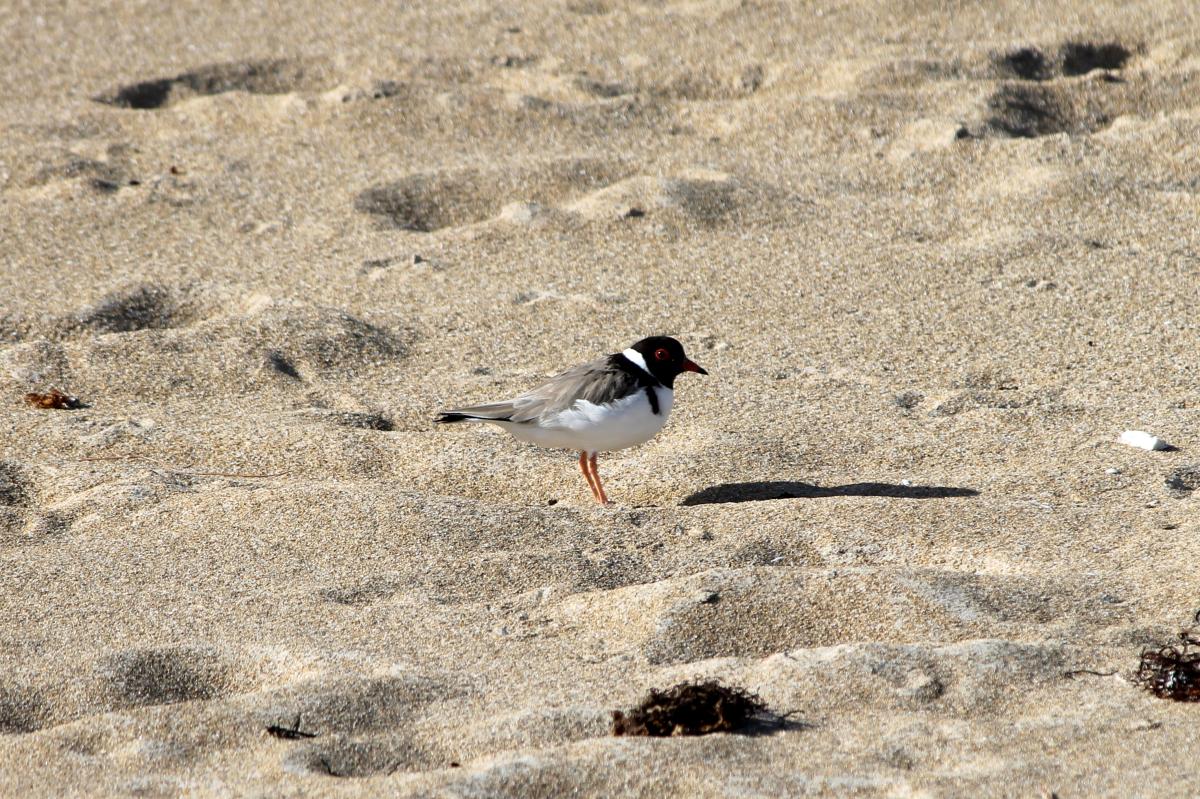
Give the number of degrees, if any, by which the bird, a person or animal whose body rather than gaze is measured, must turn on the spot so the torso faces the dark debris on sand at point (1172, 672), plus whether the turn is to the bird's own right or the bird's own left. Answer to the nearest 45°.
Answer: approximately 45° to the bird's own right

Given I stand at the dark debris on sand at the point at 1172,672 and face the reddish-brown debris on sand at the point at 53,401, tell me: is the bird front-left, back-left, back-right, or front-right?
front-right

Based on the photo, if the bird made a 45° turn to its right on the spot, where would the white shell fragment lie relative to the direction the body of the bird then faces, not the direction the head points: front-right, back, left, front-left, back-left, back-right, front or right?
front-left

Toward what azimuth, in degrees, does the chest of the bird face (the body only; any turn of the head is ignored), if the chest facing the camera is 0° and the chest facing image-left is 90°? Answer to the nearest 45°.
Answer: approximately 270°

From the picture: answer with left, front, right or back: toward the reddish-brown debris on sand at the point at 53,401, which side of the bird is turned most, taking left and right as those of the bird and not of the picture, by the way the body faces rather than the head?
back

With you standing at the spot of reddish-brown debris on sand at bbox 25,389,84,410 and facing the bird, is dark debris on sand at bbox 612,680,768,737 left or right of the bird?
right

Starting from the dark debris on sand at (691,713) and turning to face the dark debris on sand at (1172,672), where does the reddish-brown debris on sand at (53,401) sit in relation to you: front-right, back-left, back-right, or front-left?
back-left

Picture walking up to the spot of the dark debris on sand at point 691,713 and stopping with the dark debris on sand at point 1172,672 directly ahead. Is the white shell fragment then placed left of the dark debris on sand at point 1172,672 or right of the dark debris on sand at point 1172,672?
left

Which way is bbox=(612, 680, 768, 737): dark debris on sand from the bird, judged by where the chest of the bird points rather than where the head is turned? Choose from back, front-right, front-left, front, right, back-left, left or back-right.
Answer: right
